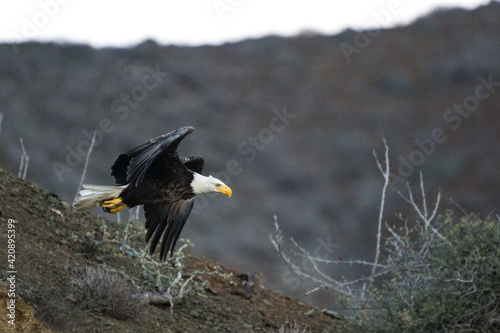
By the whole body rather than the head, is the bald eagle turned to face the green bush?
yes

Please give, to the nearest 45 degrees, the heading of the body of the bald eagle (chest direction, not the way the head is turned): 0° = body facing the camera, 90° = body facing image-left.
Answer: approximately 270°
